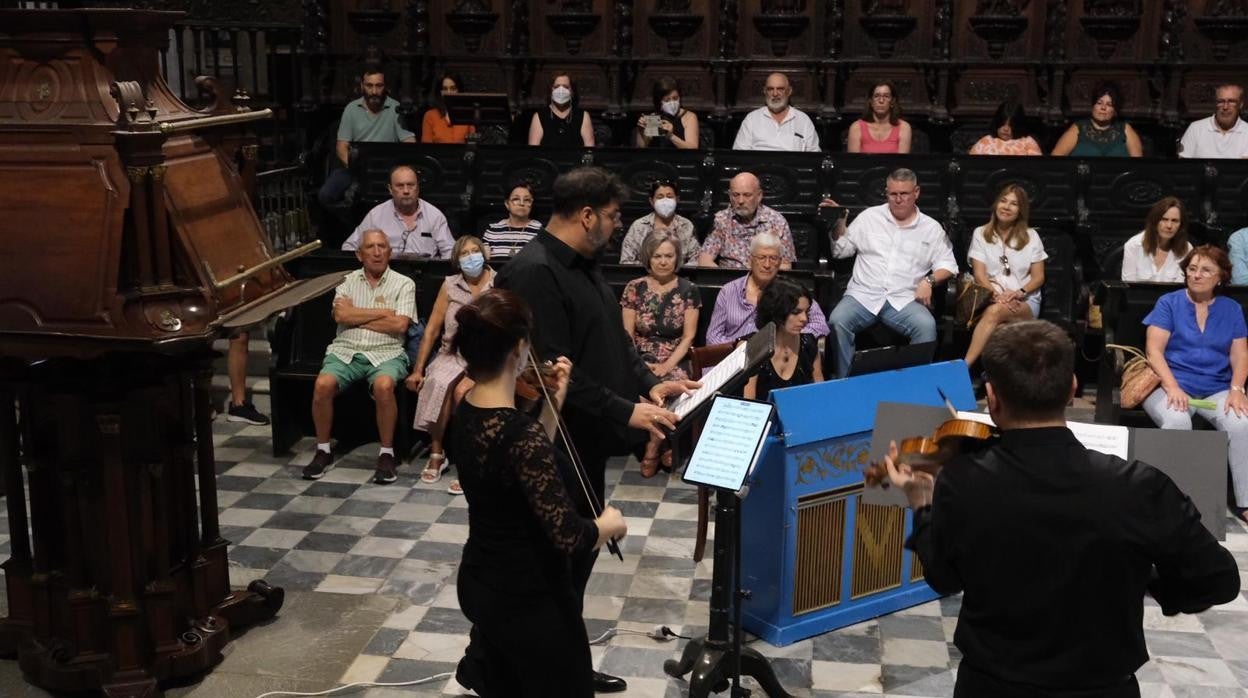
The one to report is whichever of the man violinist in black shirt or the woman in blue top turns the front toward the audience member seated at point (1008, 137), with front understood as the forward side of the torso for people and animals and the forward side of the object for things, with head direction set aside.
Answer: the man violinist in black shirt

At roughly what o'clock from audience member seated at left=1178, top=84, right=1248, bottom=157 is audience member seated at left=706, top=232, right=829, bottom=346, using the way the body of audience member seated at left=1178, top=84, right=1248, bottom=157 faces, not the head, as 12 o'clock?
audience member seated at left=706, top=232, right=829, bottom=346 is roughly at 1 o'clock from audience member seated at left=1178, top=84, right=1248, bottom=157.

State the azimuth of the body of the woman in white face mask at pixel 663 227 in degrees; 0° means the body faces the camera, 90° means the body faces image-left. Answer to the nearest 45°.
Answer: approximately 0°

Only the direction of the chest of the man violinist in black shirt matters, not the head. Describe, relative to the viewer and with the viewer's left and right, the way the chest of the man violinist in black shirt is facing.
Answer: facing away from the viewer
